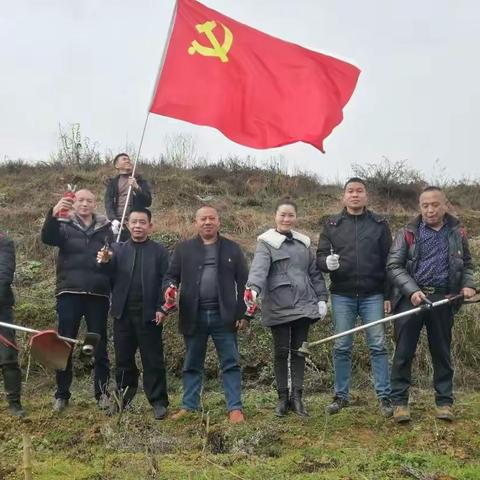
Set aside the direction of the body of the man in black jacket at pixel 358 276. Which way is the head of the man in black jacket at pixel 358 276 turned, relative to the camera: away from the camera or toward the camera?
toward the camera

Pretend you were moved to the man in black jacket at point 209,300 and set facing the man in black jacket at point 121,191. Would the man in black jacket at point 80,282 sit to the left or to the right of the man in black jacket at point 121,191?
left

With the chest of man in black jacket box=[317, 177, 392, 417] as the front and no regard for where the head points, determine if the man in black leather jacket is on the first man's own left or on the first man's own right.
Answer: on the first man's own left

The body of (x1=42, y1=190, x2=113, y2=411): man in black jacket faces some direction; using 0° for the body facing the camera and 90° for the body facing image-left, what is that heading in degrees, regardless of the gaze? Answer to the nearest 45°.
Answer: approximately 0°

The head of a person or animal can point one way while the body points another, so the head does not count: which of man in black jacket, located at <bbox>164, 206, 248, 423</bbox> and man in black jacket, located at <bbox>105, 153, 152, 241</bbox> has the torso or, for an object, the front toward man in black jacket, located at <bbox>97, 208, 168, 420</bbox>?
man in black jacket, located at <bbox>105, 153, 152, 241</bbox>

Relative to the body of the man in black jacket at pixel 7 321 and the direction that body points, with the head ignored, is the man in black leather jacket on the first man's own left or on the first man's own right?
on the first man's own left

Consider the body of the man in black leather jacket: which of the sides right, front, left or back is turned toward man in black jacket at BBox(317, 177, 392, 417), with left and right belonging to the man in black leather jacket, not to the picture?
right

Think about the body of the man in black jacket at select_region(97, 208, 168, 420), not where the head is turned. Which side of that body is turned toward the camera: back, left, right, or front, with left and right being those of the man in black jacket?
front

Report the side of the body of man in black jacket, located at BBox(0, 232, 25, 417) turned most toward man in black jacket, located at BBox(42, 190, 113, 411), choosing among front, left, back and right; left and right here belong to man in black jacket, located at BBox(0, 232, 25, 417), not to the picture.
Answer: left

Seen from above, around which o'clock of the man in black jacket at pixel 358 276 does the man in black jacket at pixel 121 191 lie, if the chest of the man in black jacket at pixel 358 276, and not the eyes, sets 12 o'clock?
the man in black jacket at pixel 121 191 is roughly at 4 o'clock from the man in black jacket at pixel 358 276.

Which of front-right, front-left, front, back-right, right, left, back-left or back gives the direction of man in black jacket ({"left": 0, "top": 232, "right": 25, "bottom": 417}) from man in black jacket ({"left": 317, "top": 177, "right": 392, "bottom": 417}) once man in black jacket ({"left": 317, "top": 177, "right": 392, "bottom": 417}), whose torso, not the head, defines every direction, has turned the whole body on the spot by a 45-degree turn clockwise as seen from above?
front-right

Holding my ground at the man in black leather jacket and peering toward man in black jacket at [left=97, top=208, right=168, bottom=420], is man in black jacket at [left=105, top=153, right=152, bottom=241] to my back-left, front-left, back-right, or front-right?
front-right

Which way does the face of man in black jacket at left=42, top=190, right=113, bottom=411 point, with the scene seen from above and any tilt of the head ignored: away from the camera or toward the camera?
toward the camera

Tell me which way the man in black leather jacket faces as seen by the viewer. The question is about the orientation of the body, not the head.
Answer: toward the camera

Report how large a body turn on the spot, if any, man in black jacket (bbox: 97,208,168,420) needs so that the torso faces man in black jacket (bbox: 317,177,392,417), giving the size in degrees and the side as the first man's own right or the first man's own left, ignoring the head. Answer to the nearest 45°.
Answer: approximately 90° to the first man's own left

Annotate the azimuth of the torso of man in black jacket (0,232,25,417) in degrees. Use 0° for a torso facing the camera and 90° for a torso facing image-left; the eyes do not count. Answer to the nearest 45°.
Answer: approximately 0°
